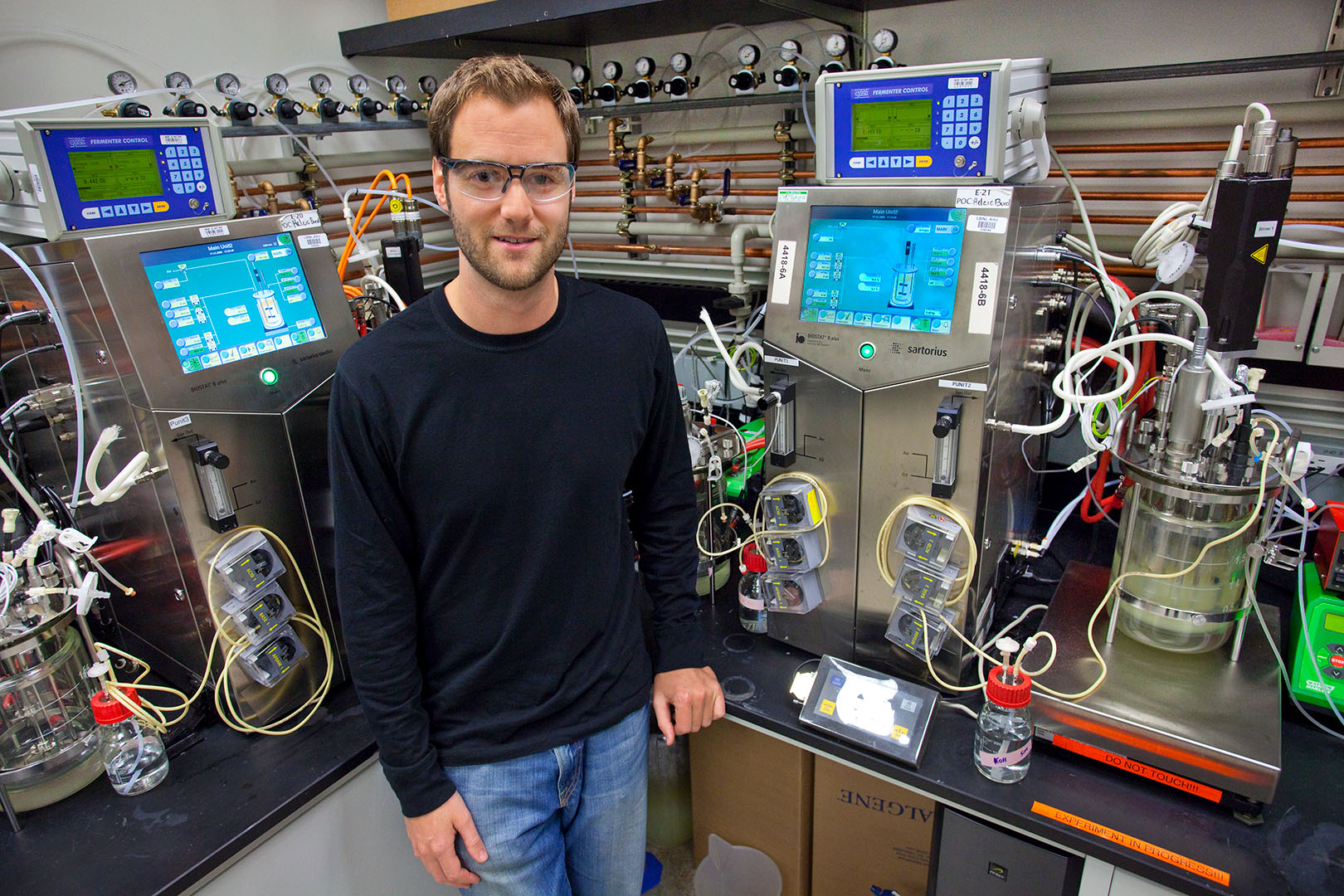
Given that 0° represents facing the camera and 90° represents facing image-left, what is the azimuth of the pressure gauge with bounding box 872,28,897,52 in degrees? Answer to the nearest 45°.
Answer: approximately 45°

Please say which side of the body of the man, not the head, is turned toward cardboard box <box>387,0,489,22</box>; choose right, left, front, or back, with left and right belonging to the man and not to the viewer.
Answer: back

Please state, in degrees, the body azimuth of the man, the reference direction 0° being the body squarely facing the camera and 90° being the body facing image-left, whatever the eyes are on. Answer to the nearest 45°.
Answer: approximately 0°

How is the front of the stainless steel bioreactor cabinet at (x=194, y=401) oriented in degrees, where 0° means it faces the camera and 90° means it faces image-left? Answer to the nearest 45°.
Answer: approximately 315°

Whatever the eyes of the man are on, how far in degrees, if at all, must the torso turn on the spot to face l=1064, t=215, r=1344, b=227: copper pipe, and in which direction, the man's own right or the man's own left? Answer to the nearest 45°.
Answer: approximately 90° to the man's own left

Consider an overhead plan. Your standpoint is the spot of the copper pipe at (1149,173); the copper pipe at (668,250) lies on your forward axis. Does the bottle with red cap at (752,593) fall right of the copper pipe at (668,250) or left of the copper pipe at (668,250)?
left

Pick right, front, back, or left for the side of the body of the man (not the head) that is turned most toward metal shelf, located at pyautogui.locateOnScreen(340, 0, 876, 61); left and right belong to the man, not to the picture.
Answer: back

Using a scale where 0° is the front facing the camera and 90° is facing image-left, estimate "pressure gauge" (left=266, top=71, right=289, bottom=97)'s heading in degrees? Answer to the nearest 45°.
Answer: approximately 315°

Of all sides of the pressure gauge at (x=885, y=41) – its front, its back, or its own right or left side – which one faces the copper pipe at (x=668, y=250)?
right

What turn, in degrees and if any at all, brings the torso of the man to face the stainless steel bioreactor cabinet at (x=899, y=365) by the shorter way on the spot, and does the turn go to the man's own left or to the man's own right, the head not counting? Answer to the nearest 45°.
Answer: approximately 90° to the man's own left
